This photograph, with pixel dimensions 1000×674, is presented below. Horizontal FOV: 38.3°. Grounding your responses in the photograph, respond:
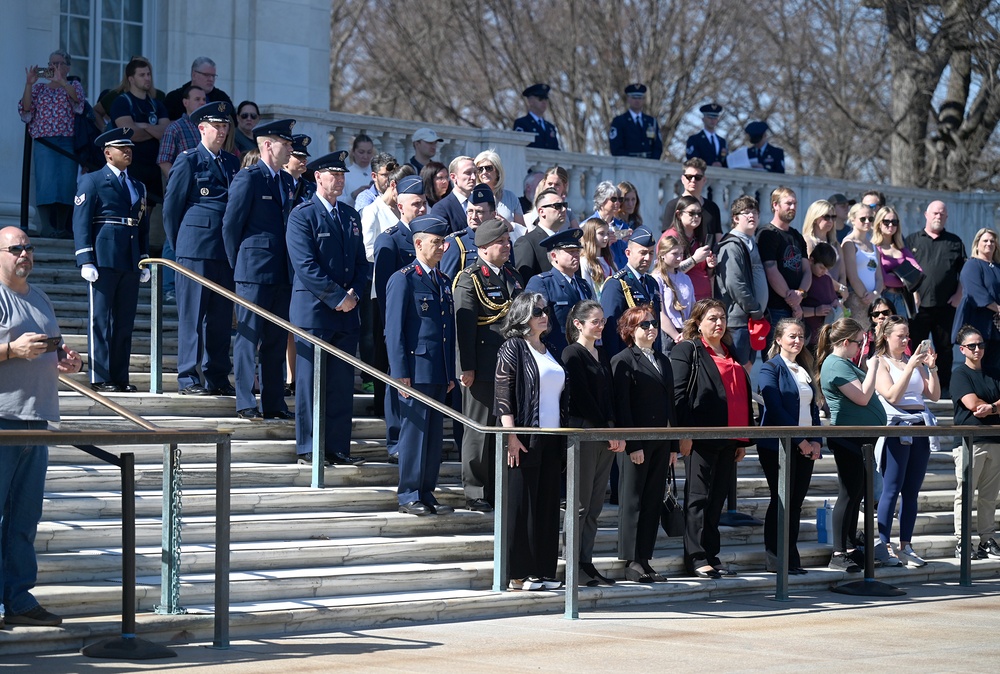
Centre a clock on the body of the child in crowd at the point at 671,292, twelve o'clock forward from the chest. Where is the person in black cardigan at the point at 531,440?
The person in black cardigan is roughly at 2 o'clock from the child in crowd.

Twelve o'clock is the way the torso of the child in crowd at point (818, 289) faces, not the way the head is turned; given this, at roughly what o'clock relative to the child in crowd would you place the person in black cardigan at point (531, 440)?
The person in black cardigan is roughly at 2 o'clock from the child in crowd.

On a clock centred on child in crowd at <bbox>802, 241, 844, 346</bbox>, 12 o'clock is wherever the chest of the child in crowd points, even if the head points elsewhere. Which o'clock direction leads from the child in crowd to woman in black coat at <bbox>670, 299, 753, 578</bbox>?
The woman in black coat is roughly at 2 o'clock from the child in crowd.

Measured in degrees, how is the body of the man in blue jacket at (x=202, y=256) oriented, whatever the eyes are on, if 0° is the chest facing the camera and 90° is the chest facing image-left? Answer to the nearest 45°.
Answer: approximately 315°
